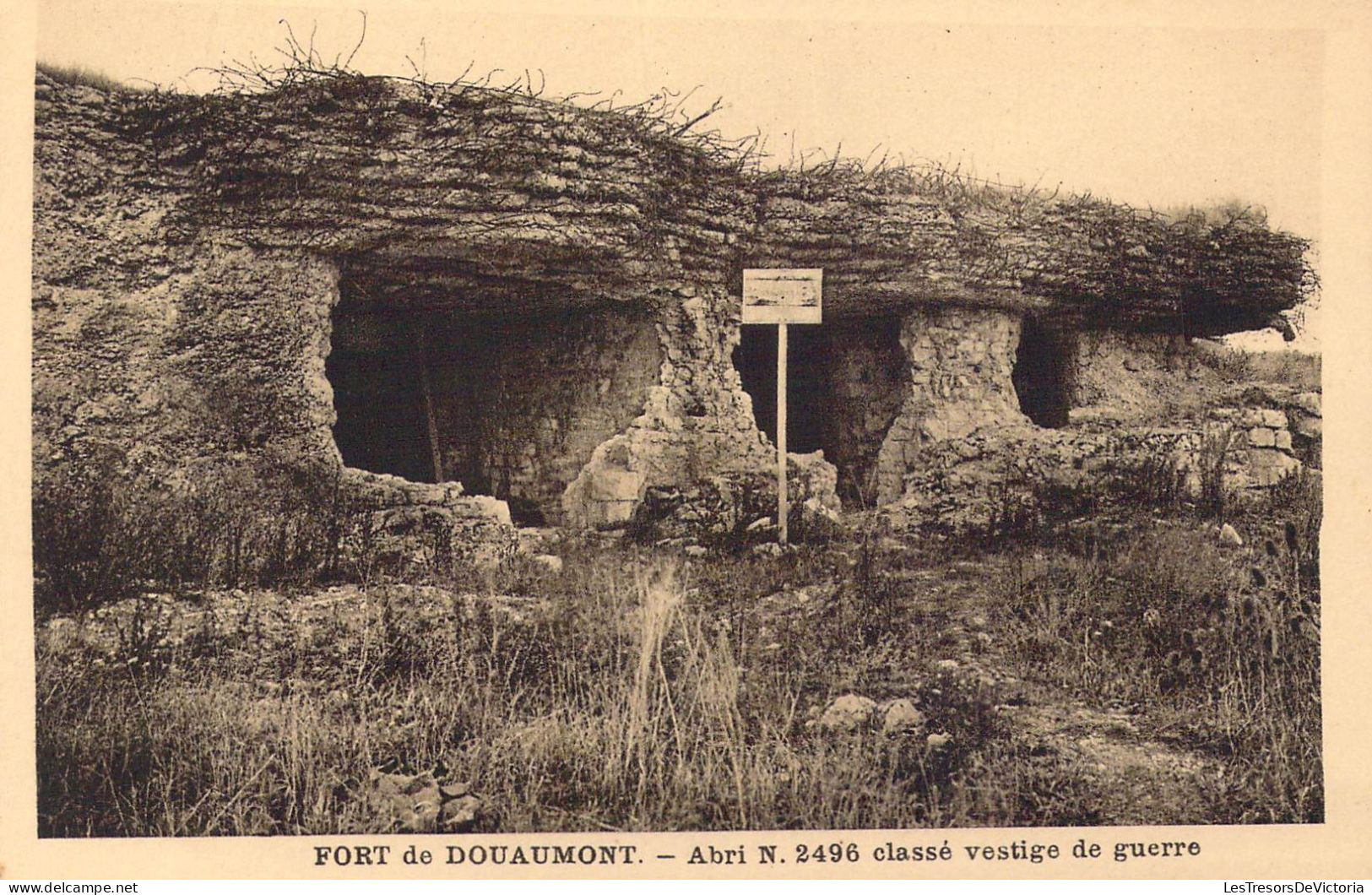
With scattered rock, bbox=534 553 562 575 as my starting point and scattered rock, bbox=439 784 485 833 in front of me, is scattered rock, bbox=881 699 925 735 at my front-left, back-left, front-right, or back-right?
front-left
